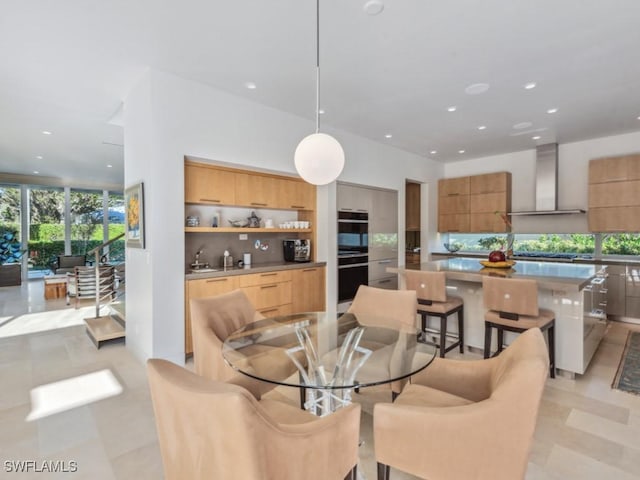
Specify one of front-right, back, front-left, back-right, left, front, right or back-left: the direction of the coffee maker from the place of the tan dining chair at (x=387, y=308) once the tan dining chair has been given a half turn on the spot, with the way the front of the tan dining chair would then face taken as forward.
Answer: left

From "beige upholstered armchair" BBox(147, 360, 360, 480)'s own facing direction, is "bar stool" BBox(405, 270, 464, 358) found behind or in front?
in front

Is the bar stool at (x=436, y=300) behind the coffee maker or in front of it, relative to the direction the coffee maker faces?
in front

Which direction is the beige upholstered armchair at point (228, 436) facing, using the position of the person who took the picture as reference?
facing away from the viewer and to the right of the viewer

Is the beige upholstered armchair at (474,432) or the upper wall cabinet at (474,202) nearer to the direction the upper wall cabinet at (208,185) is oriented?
the beige upholstered armchair

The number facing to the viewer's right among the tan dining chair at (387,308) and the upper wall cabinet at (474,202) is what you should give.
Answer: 0

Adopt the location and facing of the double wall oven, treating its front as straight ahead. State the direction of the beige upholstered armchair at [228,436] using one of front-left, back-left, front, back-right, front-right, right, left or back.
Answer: front-right

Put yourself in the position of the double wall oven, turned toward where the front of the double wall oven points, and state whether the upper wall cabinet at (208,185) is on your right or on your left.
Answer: on your right
